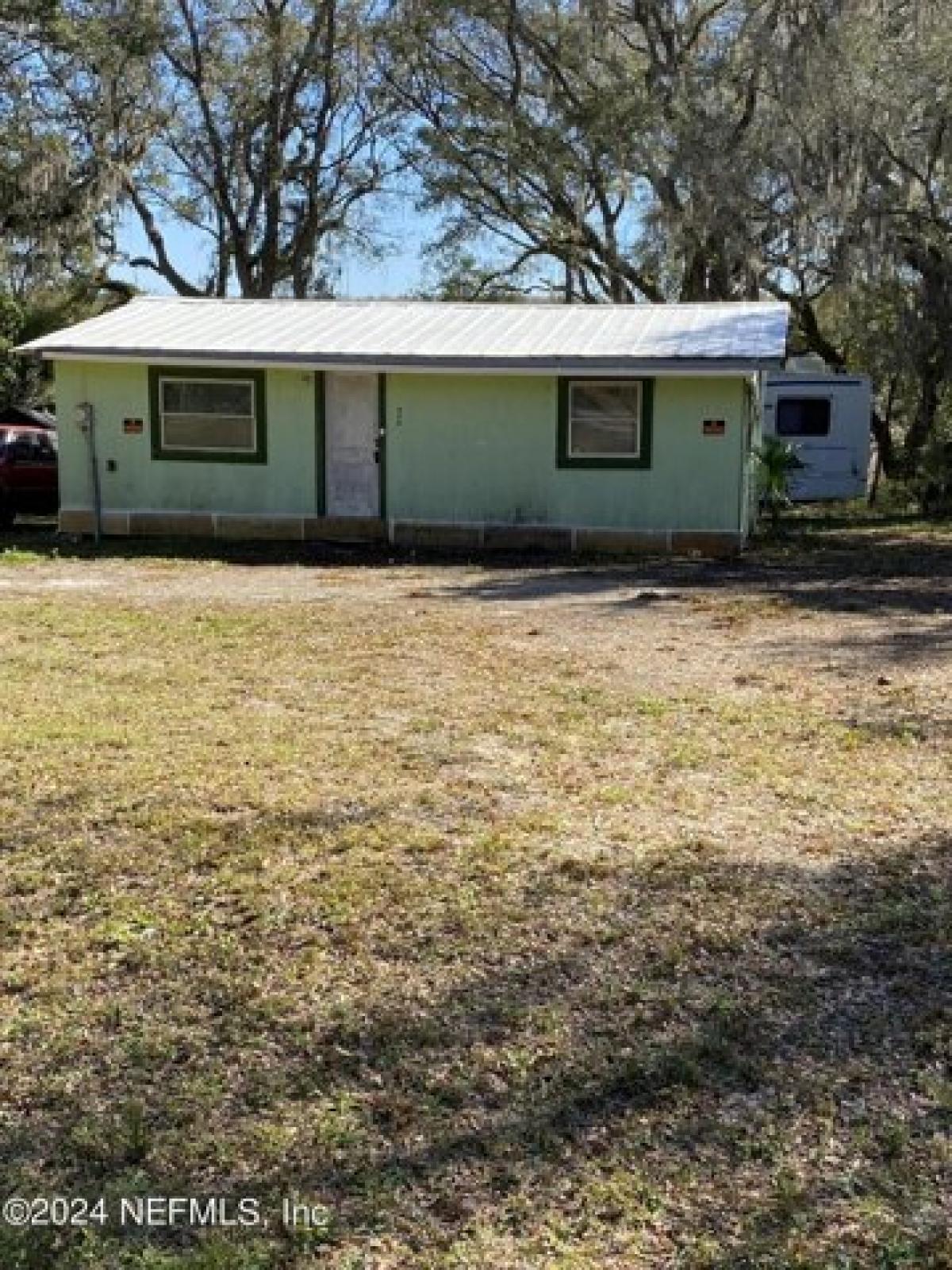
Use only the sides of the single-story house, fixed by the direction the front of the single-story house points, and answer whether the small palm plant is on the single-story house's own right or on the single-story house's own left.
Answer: on the single-story house's own left

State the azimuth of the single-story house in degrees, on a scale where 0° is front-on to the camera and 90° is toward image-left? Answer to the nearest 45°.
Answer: approximately 0°

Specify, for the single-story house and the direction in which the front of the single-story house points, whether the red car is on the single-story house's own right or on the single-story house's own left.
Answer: on the single-story house's own right

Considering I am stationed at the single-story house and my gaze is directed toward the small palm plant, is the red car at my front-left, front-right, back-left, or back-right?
back-left
